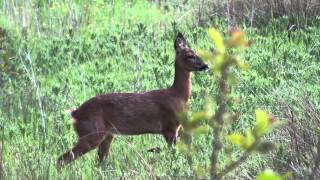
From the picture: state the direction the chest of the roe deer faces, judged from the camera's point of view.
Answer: to the viewer's right
